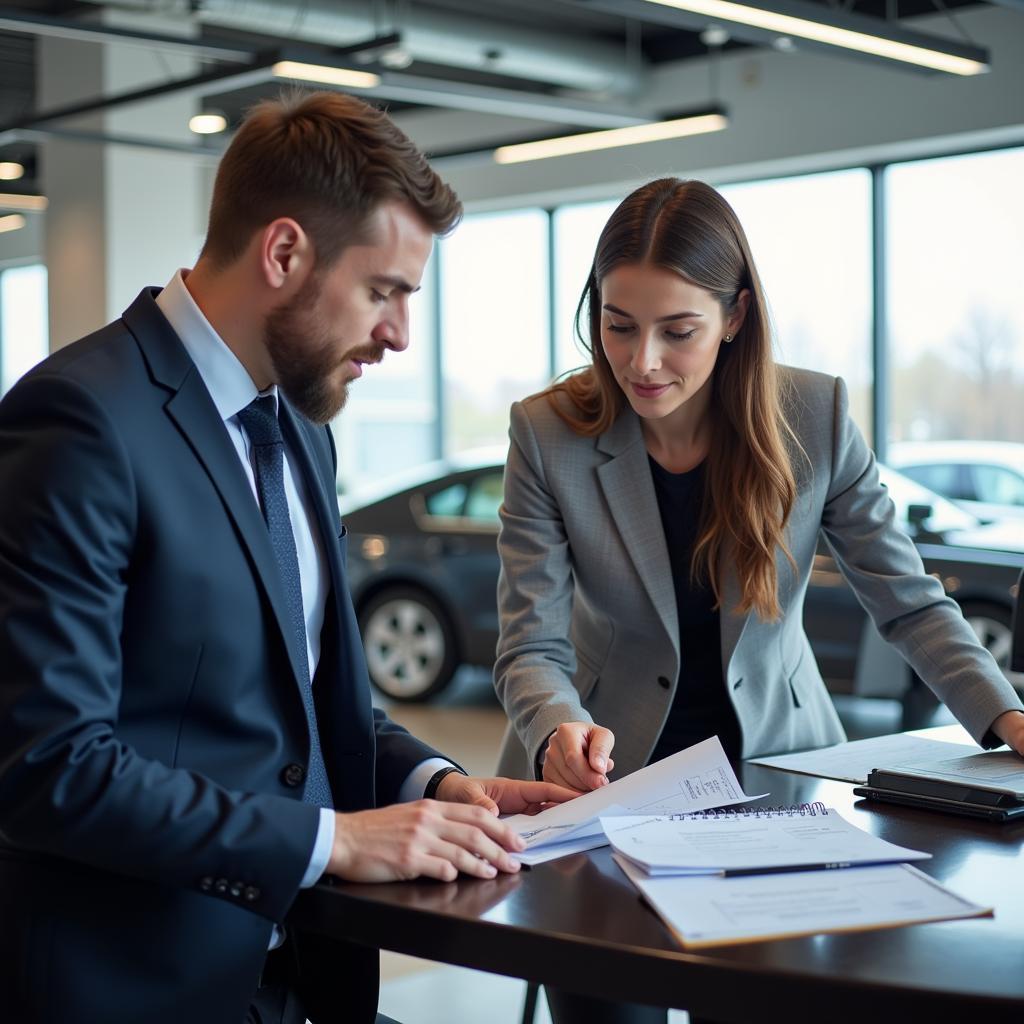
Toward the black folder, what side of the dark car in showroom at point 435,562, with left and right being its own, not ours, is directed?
right

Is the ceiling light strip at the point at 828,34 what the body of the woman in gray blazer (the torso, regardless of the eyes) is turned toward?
no

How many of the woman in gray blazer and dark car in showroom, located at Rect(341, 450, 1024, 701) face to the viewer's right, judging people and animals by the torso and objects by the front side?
1

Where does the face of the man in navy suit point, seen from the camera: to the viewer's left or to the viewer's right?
to the viewer's right

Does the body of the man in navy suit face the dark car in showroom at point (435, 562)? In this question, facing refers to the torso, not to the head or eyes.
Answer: no

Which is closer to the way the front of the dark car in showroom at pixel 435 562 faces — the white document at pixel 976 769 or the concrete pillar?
the white document

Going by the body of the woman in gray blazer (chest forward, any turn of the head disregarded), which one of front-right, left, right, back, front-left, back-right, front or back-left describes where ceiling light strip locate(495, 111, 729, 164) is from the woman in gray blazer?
back

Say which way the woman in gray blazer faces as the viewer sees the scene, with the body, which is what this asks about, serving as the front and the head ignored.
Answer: toward the camera

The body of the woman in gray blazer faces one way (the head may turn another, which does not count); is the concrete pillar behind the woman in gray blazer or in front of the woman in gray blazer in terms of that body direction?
behind

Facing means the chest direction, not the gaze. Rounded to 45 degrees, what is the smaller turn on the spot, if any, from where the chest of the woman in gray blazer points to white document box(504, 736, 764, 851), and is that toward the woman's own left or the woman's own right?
0° — they already face it

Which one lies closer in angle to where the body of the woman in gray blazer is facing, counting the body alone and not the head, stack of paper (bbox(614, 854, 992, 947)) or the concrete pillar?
the stack of paper

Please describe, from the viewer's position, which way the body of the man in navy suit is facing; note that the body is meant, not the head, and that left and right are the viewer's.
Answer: facing the viewer and to the right of the viewer

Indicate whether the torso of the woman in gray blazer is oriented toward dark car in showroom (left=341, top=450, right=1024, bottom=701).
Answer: no

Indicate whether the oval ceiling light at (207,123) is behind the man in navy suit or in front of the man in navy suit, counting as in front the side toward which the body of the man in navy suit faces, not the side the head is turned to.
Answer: behind
